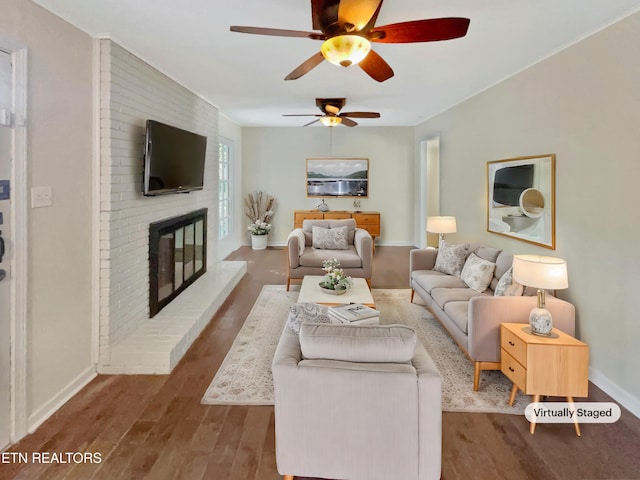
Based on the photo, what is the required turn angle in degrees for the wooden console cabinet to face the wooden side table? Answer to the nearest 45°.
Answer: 0° — it already faces it

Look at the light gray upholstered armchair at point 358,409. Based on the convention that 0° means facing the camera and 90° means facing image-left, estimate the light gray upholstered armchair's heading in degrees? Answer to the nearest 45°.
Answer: approximately 180°

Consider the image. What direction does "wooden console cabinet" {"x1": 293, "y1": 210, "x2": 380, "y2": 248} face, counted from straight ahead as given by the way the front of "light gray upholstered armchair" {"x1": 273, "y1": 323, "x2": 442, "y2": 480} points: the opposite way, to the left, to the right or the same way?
the opposite way

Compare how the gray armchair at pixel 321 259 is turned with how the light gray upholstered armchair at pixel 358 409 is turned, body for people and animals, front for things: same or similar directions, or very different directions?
very different directions

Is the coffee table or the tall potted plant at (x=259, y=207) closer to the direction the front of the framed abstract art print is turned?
the coffee table

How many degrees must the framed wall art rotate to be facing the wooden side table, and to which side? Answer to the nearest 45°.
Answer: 0° — it already faces it

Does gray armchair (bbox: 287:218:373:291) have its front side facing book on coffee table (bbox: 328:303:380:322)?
yes

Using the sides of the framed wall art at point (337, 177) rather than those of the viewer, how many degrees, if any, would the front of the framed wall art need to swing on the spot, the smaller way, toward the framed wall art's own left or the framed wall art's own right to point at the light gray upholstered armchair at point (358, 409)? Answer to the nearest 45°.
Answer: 0° — it already faces it

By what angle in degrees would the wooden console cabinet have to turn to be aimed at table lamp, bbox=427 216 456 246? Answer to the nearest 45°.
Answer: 0° — it already faces it

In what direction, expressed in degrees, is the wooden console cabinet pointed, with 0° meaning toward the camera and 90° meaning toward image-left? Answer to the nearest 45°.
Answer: approximately 0°
